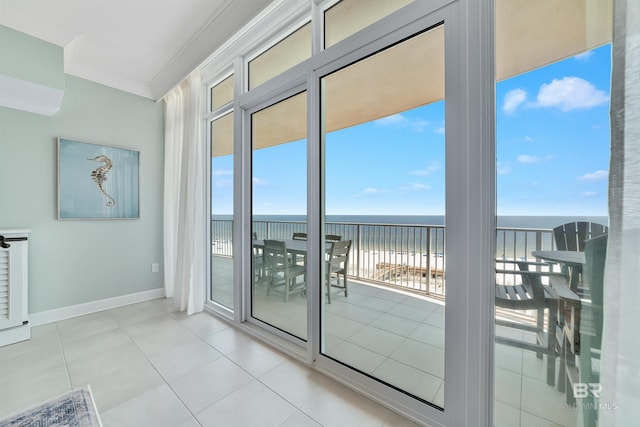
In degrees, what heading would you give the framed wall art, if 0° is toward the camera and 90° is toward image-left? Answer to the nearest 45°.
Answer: approximately 315°

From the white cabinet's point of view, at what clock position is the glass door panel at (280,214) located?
The glass door panel is roughly at 10 o'clock from the white cabinet.

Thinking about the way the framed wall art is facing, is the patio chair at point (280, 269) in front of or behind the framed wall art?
in front

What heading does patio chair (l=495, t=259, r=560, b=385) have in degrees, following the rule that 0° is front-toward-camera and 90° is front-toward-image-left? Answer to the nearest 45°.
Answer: approximately 315°

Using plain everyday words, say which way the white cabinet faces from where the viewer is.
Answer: facing the viewer and to the right of the viewer

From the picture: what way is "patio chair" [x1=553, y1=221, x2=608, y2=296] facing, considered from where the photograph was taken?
facing the viewer

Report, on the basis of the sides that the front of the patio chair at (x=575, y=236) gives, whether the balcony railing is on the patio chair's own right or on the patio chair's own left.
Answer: on the patio chair's own right

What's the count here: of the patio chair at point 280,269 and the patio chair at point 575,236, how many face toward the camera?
1

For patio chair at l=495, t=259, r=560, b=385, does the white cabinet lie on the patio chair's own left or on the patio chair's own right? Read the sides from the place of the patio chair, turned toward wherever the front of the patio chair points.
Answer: on the patio chair's own right

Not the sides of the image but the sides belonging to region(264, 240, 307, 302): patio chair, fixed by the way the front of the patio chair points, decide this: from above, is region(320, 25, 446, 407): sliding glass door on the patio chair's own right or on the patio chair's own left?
on the patio chair's own right

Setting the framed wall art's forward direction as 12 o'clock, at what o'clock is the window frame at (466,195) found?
The window frame is roughly at 1 o'clock from the framed wall art.

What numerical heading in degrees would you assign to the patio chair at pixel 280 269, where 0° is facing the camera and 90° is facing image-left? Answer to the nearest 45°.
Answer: approximately 225°

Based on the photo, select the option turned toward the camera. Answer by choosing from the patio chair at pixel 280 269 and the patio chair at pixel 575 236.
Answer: the patio chair at pixel 575 236

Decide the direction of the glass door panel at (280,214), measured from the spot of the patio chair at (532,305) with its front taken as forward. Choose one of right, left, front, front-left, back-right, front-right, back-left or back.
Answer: back-right

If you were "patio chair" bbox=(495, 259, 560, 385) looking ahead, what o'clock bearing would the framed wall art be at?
The framed wall art is roughly at 4 o'clock from the patio chair.
